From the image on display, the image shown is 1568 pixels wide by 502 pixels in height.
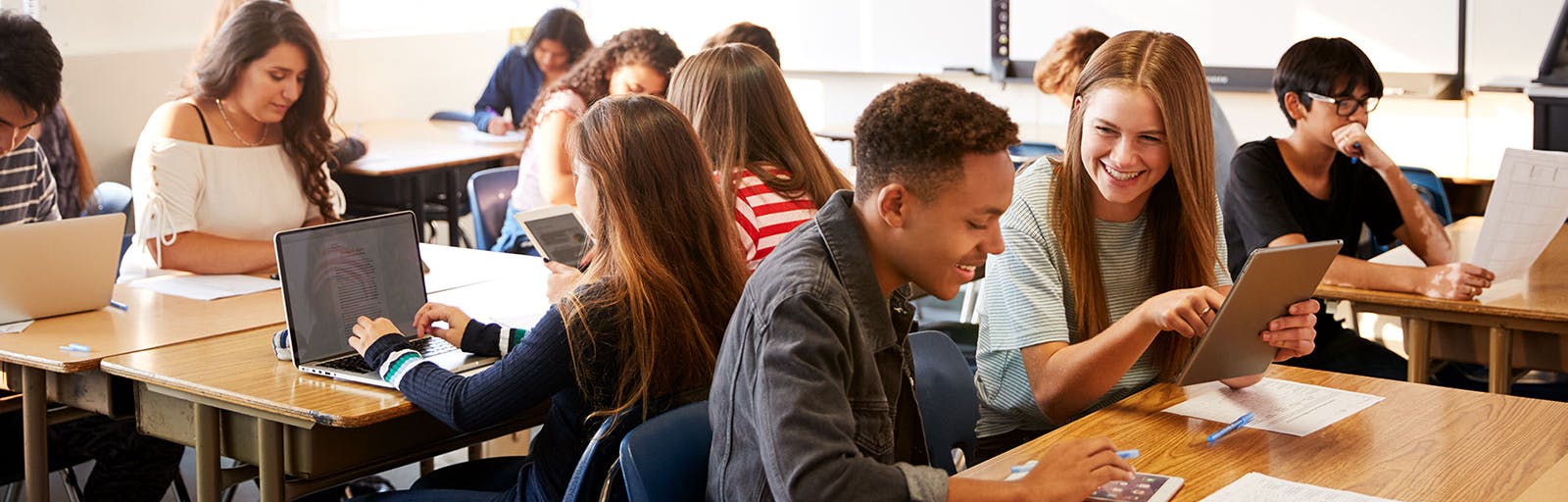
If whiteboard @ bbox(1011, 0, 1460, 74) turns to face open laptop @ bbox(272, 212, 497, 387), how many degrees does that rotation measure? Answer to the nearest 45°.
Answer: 0° — it already faces it

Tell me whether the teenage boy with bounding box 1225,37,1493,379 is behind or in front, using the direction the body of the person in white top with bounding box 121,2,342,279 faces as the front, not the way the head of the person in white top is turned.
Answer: in front

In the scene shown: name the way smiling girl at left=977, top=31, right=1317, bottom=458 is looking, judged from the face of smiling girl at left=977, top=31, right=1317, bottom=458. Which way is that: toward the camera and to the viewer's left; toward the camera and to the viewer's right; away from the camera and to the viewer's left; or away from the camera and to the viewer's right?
toward the camera and to the viewer's left

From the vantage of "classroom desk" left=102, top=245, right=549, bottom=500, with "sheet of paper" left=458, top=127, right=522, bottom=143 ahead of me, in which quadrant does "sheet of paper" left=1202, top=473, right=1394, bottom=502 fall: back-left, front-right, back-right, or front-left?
back-right

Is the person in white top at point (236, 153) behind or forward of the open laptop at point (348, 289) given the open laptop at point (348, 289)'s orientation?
behind

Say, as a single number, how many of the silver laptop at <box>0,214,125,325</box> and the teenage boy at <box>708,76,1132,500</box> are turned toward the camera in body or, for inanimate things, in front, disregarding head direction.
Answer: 0

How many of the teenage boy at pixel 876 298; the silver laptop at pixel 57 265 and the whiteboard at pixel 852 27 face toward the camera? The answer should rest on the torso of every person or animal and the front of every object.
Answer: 1

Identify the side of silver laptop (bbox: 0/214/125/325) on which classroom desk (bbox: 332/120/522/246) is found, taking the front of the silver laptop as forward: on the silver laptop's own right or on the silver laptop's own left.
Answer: on the silver laptop's own right

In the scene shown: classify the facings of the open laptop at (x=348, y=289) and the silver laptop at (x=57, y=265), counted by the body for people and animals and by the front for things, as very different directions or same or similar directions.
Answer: very different directions

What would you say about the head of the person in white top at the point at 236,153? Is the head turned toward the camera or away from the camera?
toward the camera

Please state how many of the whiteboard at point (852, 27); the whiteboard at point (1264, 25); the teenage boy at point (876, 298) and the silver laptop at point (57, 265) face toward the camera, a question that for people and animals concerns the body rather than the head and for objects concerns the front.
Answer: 2

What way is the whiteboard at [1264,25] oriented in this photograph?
toward the camera

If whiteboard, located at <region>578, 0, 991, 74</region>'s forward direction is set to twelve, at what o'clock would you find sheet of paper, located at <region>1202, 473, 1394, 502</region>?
The sheet of paper is roughly at 12 o'clock from the whiteboard.

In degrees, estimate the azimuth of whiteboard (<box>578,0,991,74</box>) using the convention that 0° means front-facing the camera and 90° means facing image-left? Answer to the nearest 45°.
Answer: approximately 0°

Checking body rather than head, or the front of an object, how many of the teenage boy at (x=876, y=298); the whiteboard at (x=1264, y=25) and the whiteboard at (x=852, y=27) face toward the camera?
2

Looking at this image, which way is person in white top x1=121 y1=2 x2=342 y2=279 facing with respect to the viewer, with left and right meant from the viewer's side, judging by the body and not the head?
facing the viewer and to the right of the viewer

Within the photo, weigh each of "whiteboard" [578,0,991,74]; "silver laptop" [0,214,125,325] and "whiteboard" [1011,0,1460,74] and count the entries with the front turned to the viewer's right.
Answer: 0

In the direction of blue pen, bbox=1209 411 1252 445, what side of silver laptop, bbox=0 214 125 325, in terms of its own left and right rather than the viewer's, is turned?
back
